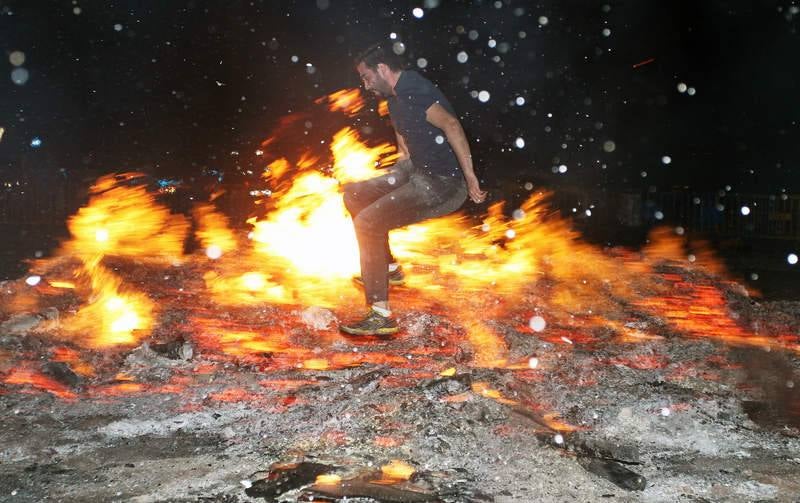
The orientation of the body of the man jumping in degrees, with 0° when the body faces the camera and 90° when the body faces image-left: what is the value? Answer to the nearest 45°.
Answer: approximately 90°

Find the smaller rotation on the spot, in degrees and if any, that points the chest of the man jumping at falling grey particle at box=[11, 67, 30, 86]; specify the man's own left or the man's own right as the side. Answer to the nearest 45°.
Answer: approximately 45° to the man's own right
